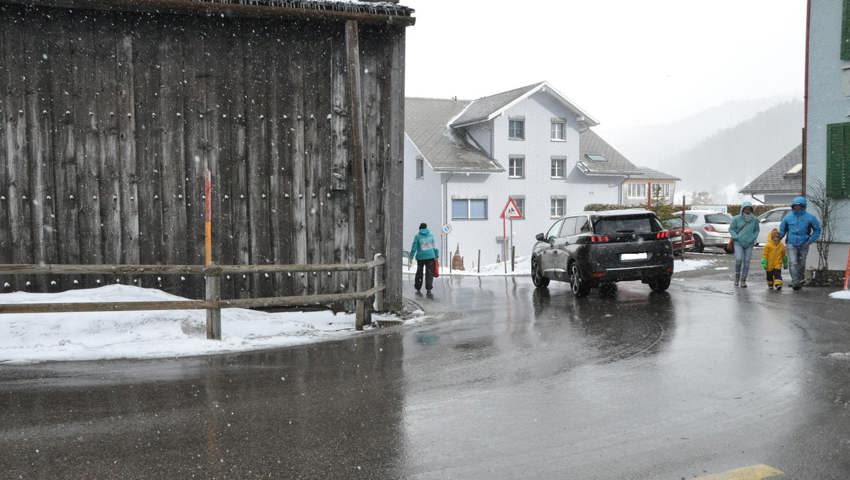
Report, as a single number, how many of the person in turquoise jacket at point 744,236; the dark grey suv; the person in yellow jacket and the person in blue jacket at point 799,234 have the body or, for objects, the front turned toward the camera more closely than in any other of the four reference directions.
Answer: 3

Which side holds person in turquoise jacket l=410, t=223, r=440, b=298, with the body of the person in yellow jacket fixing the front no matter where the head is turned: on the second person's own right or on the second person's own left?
on the second person's own right

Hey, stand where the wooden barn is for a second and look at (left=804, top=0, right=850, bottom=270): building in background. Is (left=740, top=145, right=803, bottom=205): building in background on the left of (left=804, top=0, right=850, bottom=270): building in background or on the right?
left

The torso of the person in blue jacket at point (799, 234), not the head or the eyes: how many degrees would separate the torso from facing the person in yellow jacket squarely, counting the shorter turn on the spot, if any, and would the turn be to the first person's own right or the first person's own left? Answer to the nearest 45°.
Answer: approximately 135° to the first person's own right

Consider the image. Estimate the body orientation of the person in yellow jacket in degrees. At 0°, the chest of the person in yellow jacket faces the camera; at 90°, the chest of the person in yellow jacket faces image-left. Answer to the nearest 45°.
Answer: approximately 0°

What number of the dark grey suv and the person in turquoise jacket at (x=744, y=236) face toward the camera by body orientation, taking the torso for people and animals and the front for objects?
1
